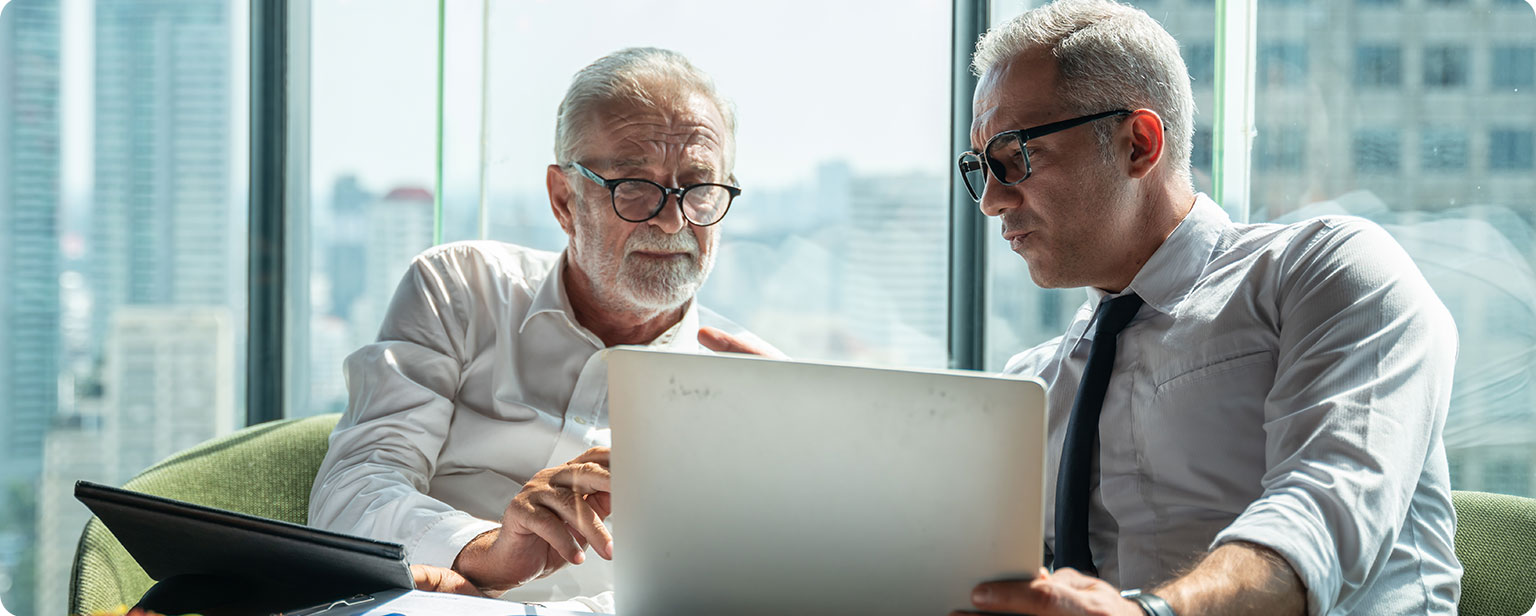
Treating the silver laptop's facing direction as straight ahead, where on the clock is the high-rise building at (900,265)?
The high-rise building is roughly at 12 o'clock from the silver laptop.

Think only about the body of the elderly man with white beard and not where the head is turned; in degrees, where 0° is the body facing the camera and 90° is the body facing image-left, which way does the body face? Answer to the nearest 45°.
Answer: approximately 315°

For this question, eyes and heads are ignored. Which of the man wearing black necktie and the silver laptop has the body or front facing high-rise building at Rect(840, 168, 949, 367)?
the silver laptop

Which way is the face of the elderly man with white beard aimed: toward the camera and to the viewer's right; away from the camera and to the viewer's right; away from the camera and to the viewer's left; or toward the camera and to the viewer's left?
toward the camera and to the viewer's right

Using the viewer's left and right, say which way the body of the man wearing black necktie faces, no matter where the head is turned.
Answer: facing the viewer and to the left of the viewer

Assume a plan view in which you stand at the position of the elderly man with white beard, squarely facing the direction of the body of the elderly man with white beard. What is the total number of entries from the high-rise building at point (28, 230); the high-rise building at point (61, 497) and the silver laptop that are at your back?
2

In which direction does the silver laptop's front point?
away from the camera

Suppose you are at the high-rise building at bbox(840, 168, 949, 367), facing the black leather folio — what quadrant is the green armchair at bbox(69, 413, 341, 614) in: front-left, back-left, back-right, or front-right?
front-right

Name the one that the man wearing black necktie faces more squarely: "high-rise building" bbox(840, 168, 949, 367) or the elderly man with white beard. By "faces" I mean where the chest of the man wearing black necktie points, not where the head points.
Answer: the elderly man with white beard

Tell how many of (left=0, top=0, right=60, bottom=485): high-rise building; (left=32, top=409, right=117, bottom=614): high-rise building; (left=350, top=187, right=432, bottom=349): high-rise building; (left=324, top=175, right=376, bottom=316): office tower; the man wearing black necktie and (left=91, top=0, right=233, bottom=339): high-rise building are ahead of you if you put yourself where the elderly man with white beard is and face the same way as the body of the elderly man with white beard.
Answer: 1

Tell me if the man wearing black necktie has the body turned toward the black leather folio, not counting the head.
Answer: yes

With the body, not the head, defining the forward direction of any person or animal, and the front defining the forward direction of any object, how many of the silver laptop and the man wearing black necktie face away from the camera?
1

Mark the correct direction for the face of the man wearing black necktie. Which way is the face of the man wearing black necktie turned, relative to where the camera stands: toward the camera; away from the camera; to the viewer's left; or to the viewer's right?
to the viewer's left

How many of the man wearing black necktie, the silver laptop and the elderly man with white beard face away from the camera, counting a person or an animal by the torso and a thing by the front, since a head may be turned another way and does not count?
1
